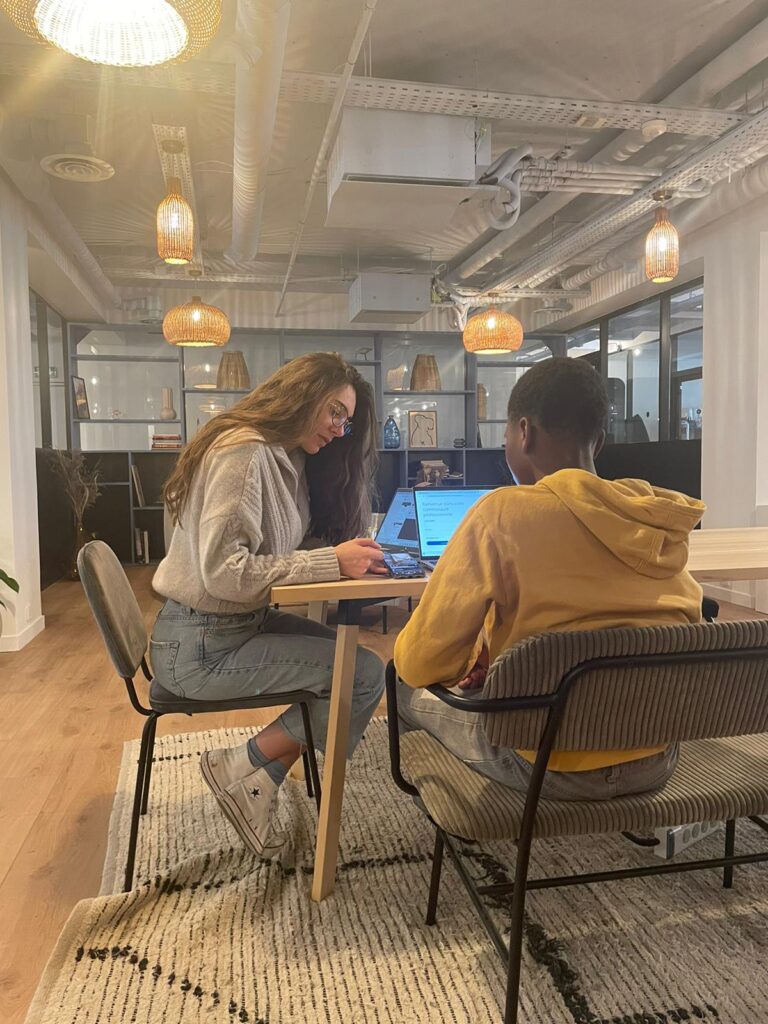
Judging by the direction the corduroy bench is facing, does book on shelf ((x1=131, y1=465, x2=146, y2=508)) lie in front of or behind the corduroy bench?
in front

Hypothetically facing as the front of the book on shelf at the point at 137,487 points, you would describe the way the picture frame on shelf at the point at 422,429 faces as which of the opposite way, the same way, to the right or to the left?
the same way

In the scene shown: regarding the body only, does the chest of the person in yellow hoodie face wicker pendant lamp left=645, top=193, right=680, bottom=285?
no

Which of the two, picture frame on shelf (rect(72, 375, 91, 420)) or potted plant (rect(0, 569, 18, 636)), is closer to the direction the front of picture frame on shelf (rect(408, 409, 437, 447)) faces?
the potted plant

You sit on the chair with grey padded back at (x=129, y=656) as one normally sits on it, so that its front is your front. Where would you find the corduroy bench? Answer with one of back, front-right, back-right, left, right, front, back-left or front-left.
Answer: front-right

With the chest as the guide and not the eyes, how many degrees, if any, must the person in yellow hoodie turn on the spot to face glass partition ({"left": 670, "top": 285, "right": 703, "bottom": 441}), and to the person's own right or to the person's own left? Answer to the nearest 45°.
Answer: approximately 45° to the person's own right

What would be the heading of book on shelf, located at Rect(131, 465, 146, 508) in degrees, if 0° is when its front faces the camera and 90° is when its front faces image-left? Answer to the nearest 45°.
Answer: approximately 0°

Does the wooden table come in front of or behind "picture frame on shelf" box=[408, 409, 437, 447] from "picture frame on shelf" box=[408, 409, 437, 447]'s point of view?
in front

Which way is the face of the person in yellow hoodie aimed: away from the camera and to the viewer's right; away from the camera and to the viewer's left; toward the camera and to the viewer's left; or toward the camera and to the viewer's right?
away from the camera and to the viewer's left

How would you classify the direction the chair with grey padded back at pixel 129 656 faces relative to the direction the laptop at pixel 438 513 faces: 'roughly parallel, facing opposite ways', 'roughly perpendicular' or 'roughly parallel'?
roughly perpendicular

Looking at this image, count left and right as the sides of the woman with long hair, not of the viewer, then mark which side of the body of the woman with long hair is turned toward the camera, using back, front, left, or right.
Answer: right

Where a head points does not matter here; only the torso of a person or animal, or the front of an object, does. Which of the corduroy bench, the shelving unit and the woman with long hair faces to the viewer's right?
the woman with long hair

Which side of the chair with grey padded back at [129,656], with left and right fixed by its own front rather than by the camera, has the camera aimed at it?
right

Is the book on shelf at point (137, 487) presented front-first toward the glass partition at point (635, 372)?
no

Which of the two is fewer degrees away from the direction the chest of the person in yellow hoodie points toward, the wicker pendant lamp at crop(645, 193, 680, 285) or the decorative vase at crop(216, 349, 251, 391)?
the decorative vase

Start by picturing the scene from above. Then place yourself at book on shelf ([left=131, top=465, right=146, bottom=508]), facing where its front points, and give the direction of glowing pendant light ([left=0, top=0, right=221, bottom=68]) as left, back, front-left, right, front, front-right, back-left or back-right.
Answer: front

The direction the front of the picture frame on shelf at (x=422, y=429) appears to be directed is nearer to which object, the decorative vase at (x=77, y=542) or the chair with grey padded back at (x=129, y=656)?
the chair with grey padded back

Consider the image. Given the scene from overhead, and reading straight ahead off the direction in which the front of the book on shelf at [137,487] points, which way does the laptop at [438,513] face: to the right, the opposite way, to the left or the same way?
the same way

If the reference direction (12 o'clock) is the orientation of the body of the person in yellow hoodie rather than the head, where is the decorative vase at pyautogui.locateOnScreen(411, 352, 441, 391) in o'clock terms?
The decorative vase is roughly at 1 o'clock from the person in yellow hoodie.

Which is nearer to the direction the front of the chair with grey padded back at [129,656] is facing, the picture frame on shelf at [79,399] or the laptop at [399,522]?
the laptop

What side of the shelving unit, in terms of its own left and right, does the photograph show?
front

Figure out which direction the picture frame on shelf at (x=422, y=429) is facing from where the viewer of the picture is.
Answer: facing the viewer
